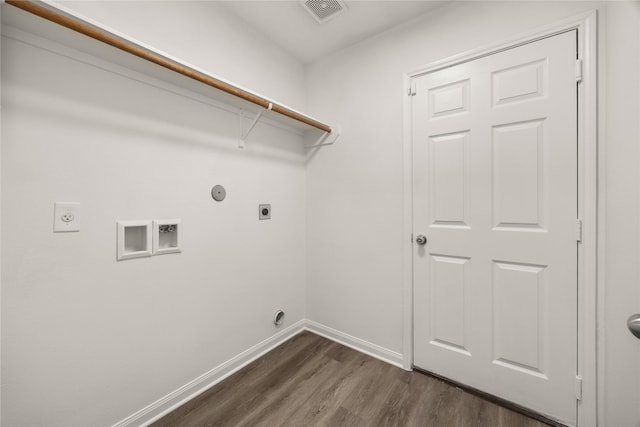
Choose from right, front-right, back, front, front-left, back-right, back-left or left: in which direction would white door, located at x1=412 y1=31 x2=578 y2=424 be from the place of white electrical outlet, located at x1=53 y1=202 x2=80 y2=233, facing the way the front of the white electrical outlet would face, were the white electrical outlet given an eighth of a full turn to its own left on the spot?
front

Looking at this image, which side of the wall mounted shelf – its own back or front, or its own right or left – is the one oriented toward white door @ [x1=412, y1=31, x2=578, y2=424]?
front

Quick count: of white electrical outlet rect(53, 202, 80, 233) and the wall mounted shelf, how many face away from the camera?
0
